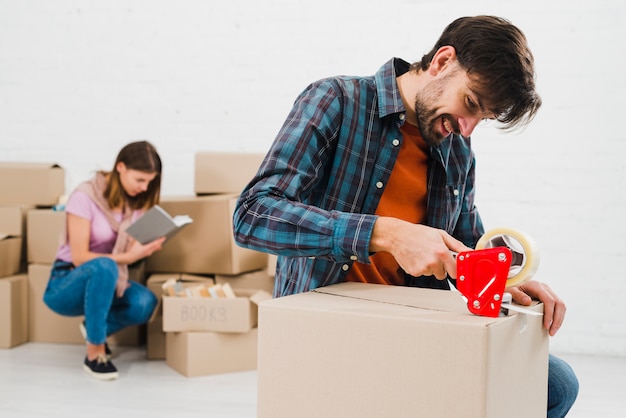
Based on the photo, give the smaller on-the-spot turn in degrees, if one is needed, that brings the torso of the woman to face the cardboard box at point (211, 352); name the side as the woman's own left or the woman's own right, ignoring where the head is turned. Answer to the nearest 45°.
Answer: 0° — they already face it

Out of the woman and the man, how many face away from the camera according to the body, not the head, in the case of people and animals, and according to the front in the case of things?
0

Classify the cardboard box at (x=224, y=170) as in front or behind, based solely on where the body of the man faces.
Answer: behind

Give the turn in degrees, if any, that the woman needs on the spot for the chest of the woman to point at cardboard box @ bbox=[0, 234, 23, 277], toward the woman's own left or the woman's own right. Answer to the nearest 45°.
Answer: approximately 180°

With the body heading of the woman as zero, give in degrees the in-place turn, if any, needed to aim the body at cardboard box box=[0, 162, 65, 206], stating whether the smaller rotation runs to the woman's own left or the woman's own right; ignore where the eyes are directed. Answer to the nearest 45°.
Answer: approximately 180°

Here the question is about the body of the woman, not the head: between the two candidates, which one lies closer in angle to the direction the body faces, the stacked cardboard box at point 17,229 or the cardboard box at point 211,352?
the cardboard box

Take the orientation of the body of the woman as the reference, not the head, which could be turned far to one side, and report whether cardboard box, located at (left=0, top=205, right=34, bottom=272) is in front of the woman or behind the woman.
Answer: behind
